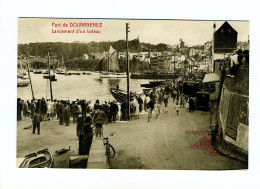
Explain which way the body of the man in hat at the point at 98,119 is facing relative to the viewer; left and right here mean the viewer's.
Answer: facing away from the viewer

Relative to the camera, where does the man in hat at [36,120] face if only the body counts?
away from the camera
